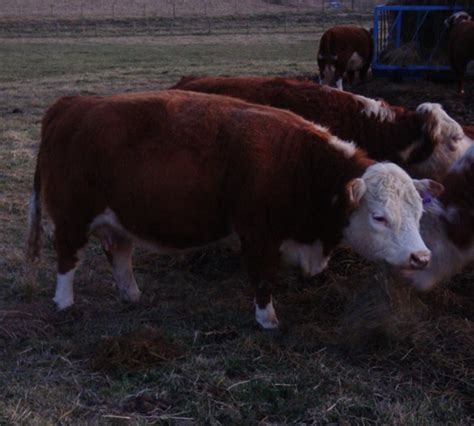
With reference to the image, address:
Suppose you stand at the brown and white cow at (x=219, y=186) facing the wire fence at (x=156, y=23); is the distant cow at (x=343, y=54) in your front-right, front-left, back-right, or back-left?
front-right

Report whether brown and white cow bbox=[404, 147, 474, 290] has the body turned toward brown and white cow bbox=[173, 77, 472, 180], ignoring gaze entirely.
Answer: no

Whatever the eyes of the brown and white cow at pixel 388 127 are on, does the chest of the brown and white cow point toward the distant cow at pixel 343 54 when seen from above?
no

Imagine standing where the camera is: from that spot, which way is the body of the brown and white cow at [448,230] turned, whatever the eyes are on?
to the viewer's left

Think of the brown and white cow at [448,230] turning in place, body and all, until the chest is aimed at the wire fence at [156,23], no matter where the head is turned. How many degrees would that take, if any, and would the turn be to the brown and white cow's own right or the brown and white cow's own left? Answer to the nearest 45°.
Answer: approximately 45° to the brown and white cow's own right

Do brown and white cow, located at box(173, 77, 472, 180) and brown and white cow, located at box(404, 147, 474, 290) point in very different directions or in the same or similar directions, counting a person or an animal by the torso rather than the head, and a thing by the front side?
very different directions

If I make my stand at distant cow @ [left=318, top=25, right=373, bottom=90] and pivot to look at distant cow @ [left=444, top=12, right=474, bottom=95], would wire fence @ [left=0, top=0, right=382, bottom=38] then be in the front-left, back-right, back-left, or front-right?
back-left

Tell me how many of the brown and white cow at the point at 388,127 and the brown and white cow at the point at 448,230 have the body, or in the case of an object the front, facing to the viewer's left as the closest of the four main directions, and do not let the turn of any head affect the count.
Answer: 1

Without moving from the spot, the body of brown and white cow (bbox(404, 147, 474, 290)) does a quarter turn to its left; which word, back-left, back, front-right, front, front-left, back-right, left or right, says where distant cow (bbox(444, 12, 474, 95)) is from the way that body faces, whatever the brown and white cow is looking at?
back

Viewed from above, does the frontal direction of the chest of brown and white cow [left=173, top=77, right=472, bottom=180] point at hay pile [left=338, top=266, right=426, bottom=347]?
no

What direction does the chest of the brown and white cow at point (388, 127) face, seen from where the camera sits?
to the viewer's right

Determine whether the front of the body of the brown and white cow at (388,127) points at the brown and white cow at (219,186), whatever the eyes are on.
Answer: no
